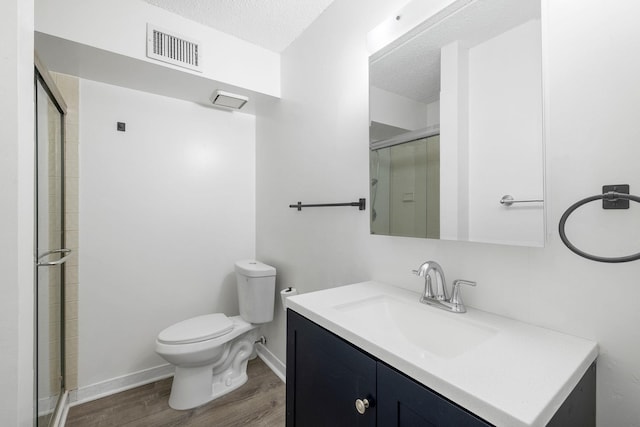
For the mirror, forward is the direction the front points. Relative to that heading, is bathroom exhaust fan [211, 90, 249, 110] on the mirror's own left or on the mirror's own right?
on the mirror's own right

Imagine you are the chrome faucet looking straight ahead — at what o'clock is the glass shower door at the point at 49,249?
The glass shower door is roughly at 1 o'clock from the chrome faucet.

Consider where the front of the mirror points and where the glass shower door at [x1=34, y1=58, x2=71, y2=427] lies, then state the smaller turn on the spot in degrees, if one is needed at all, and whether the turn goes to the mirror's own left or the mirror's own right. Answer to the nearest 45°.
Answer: approximately 45° to the mirror's own right

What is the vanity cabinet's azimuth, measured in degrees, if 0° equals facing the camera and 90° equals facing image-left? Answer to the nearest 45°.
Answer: approximately 45°
